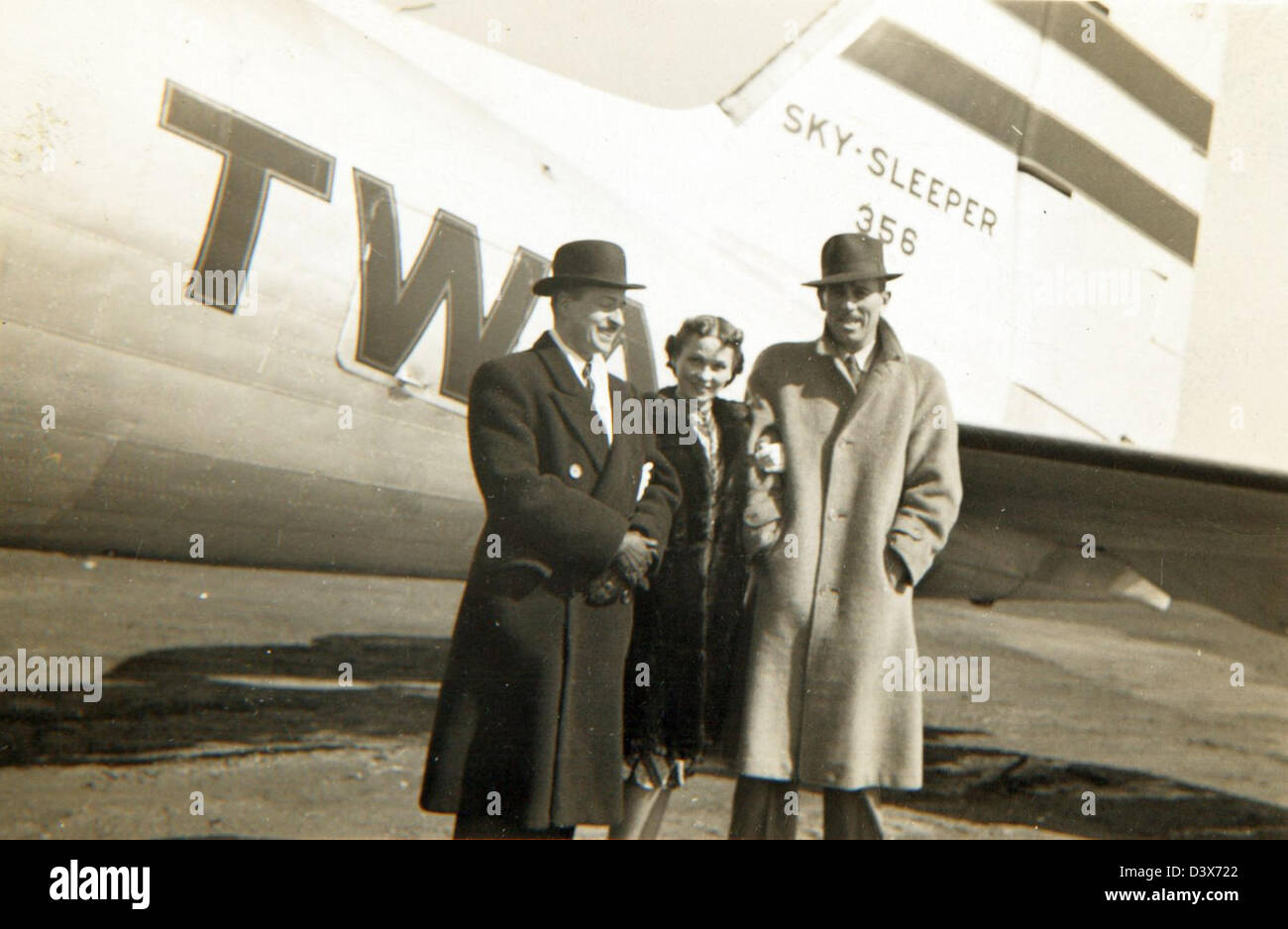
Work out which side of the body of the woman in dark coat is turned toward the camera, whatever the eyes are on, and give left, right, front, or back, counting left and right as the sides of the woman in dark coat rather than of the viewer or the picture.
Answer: front

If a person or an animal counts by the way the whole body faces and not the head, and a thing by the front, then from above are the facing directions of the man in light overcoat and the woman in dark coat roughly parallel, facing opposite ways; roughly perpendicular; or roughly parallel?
roughly parallel

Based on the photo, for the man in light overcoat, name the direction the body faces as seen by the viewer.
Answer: toward the camera

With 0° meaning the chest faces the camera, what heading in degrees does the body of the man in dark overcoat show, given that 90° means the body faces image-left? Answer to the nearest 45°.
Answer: approximately 315°

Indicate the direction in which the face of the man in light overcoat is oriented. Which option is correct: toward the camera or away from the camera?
toward the camera

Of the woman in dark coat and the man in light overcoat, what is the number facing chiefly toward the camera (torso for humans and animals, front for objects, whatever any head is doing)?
2

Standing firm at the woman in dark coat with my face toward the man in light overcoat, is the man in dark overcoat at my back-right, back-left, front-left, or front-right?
back-right

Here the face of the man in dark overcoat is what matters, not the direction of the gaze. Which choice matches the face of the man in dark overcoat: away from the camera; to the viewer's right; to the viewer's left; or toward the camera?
to the viewer's right

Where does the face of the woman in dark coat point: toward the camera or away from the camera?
toward the camera
